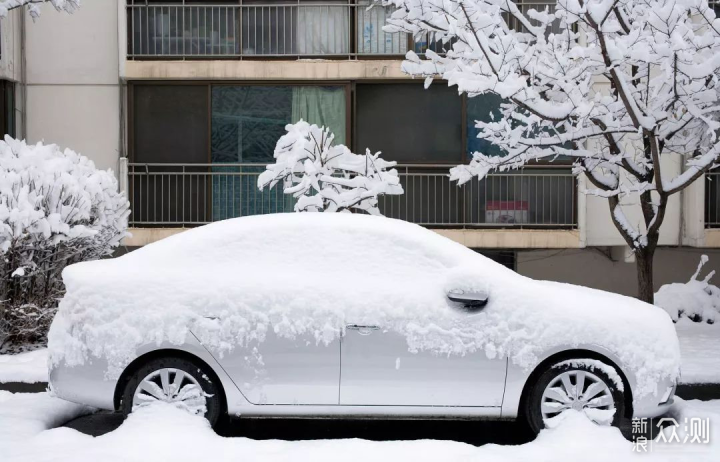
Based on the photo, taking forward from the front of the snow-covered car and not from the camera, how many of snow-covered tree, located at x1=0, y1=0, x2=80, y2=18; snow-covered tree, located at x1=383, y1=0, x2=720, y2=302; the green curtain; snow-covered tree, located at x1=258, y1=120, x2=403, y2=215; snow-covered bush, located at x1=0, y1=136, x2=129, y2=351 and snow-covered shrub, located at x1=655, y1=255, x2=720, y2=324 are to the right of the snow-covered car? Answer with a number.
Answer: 0

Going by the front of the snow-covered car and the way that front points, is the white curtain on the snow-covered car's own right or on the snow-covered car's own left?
on the snow-covered car's own left

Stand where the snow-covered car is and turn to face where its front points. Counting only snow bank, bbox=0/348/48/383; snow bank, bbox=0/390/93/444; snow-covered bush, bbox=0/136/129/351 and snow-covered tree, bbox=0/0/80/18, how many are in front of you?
0

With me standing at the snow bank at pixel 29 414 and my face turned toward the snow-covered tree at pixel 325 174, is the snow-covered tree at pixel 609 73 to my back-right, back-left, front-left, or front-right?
front-right

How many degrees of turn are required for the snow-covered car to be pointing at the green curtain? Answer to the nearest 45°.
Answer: approximately 90° to its left

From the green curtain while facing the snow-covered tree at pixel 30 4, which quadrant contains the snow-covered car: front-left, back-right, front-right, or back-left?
front-left

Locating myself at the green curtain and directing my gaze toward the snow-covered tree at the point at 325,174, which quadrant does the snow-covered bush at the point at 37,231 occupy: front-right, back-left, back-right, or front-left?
front-right

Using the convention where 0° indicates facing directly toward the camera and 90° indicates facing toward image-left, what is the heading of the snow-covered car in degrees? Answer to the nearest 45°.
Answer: approximately 270°

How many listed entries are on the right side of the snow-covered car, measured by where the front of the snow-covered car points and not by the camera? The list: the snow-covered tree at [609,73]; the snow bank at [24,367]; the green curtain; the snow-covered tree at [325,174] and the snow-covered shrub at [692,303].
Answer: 0

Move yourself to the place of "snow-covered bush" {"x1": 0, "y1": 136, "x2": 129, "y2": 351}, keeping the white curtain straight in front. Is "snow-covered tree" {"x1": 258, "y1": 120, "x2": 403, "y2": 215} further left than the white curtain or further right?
right

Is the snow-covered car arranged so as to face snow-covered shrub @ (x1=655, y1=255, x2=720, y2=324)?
no

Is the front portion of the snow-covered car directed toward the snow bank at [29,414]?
no

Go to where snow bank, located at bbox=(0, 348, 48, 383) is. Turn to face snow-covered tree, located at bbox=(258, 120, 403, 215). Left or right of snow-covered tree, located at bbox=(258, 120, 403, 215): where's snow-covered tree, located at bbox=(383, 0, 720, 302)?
right

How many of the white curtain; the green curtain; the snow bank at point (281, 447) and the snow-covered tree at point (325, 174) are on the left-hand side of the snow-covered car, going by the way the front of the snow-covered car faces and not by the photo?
3

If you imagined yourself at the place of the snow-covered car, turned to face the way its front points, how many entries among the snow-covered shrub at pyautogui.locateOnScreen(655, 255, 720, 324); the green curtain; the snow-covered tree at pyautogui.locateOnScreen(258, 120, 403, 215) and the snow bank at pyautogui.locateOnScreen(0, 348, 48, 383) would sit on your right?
0

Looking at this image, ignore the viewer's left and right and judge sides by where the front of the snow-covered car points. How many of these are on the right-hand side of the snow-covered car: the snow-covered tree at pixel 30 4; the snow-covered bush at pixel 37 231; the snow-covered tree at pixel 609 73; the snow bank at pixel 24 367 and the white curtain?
0

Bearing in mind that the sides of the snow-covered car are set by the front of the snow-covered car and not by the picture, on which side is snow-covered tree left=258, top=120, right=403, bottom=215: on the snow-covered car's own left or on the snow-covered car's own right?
on the snow-covered car's own left
